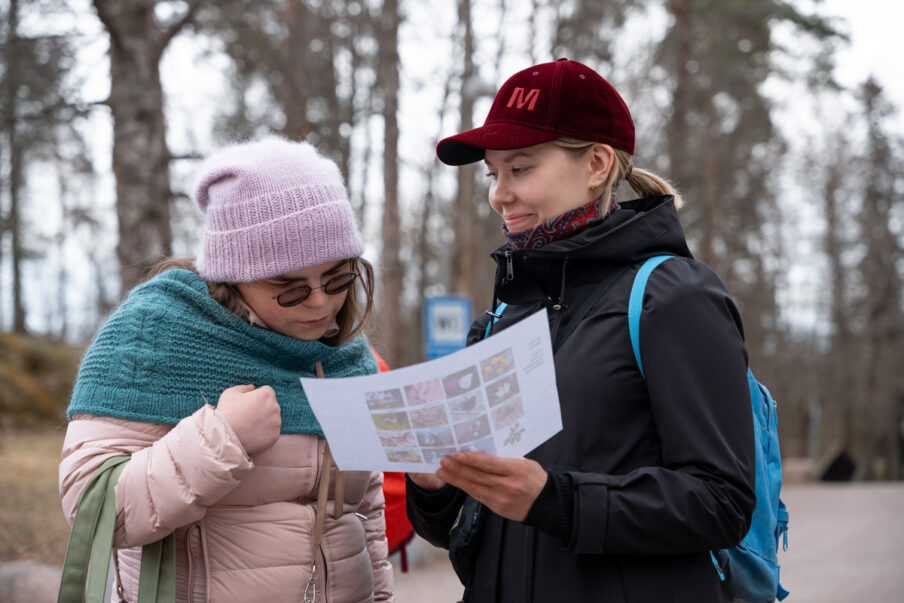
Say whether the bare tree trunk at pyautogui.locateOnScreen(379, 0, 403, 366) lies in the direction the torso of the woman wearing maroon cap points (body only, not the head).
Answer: no

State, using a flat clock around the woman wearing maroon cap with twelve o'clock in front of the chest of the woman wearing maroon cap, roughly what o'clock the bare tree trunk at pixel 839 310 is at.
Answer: The bare tree trunk is roughly at 5 o'clock from the woman wearing maroon cap.

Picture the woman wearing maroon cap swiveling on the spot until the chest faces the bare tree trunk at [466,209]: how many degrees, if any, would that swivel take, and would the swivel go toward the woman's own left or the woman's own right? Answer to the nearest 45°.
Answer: approximately 135° to the woman's own right

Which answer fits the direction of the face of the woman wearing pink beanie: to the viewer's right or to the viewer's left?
to the viewer's right

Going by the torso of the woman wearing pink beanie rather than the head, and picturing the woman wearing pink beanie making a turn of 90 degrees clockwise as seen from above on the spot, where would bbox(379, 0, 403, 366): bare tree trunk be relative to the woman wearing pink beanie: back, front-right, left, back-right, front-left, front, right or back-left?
back-right

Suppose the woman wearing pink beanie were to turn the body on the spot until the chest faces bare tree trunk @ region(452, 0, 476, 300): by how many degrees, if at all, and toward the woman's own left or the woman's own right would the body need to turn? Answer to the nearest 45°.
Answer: approximately 135° to the woman's own left

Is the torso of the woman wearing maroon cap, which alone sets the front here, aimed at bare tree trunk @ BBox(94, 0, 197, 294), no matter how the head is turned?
no

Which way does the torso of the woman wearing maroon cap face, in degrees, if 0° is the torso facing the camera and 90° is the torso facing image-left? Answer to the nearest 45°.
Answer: approximately 45°

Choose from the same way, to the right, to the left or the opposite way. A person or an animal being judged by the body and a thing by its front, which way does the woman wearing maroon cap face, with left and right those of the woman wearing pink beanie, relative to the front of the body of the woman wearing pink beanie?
to the right

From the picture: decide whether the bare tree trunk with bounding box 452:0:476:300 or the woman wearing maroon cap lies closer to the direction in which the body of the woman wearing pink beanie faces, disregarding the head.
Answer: the woman wearing maroon cap

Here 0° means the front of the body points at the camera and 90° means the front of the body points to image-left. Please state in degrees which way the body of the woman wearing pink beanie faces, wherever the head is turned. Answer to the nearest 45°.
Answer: approximately 315°

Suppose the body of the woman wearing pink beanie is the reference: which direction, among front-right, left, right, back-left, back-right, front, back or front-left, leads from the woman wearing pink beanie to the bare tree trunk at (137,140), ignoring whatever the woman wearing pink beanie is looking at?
back-left

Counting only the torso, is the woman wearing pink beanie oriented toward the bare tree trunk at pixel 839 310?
no

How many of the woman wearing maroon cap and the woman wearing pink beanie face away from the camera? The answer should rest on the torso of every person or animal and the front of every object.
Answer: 0
